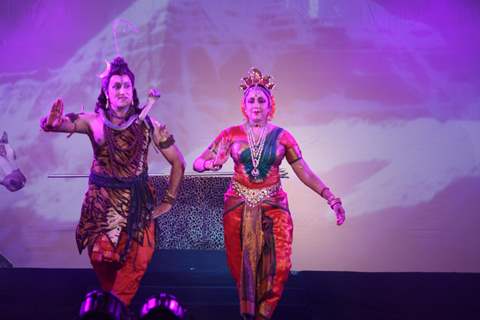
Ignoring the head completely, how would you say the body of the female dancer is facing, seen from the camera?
toward the camera

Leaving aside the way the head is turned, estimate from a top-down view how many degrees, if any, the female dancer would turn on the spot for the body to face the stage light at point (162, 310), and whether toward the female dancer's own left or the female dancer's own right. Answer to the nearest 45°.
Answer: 0° — they already face it

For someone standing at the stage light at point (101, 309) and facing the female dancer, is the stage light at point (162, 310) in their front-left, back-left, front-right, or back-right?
front-right

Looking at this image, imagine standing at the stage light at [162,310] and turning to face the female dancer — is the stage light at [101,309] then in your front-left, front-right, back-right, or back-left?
back-left

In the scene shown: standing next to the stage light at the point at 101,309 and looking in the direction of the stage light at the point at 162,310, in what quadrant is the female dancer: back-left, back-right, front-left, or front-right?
front-left

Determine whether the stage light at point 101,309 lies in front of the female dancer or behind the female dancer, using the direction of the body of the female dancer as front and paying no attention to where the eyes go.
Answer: in front
